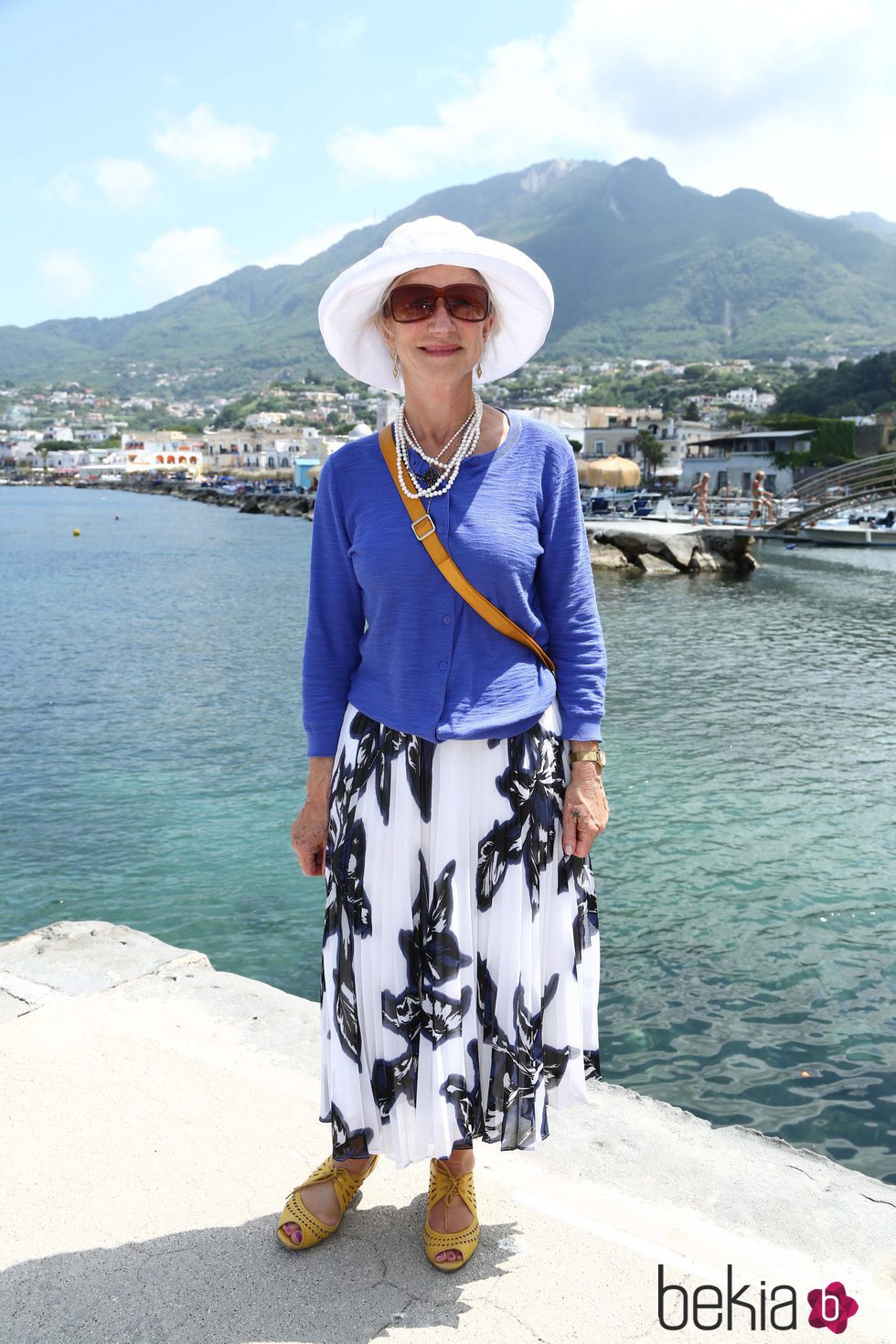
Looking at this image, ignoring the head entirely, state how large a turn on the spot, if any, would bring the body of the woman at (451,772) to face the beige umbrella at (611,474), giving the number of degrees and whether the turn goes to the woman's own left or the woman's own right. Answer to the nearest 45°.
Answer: approximately 180°

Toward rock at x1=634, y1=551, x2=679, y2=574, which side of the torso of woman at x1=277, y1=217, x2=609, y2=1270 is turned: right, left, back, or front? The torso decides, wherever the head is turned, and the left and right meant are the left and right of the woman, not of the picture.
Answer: back

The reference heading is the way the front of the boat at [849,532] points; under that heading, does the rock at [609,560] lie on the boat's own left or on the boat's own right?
on the boat's own left

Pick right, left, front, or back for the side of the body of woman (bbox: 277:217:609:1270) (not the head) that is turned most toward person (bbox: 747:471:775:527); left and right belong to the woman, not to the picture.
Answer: back

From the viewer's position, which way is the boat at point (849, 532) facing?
facing to the left of the viewer

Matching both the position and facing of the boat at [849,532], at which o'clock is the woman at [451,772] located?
The woman is roughly at 9 o'clock from the boat.

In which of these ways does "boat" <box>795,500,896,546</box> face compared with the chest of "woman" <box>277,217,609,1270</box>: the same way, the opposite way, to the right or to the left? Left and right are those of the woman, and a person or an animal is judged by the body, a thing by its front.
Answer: to the right

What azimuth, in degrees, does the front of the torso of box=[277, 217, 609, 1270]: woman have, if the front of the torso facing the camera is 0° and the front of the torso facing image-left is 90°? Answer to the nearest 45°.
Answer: approximately 0°

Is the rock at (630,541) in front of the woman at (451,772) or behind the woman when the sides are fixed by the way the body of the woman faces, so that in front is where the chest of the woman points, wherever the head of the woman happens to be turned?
behind

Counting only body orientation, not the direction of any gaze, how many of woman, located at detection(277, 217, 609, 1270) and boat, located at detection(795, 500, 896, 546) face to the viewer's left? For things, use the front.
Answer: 1
